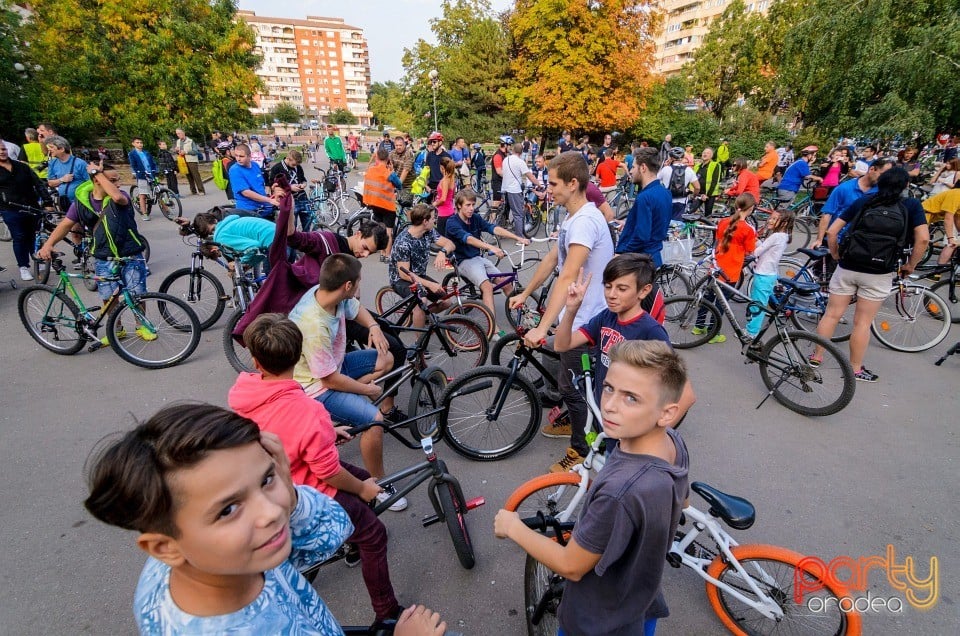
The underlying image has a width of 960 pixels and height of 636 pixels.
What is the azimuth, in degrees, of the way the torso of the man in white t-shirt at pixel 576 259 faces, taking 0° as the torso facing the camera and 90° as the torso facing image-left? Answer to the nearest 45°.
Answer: approximately 90°

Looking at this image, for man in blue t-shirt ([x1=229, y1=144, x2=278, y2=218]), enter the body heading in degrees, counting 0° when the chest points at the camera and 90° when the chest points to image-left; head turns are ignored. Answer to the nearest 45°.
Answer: approximately 315°
